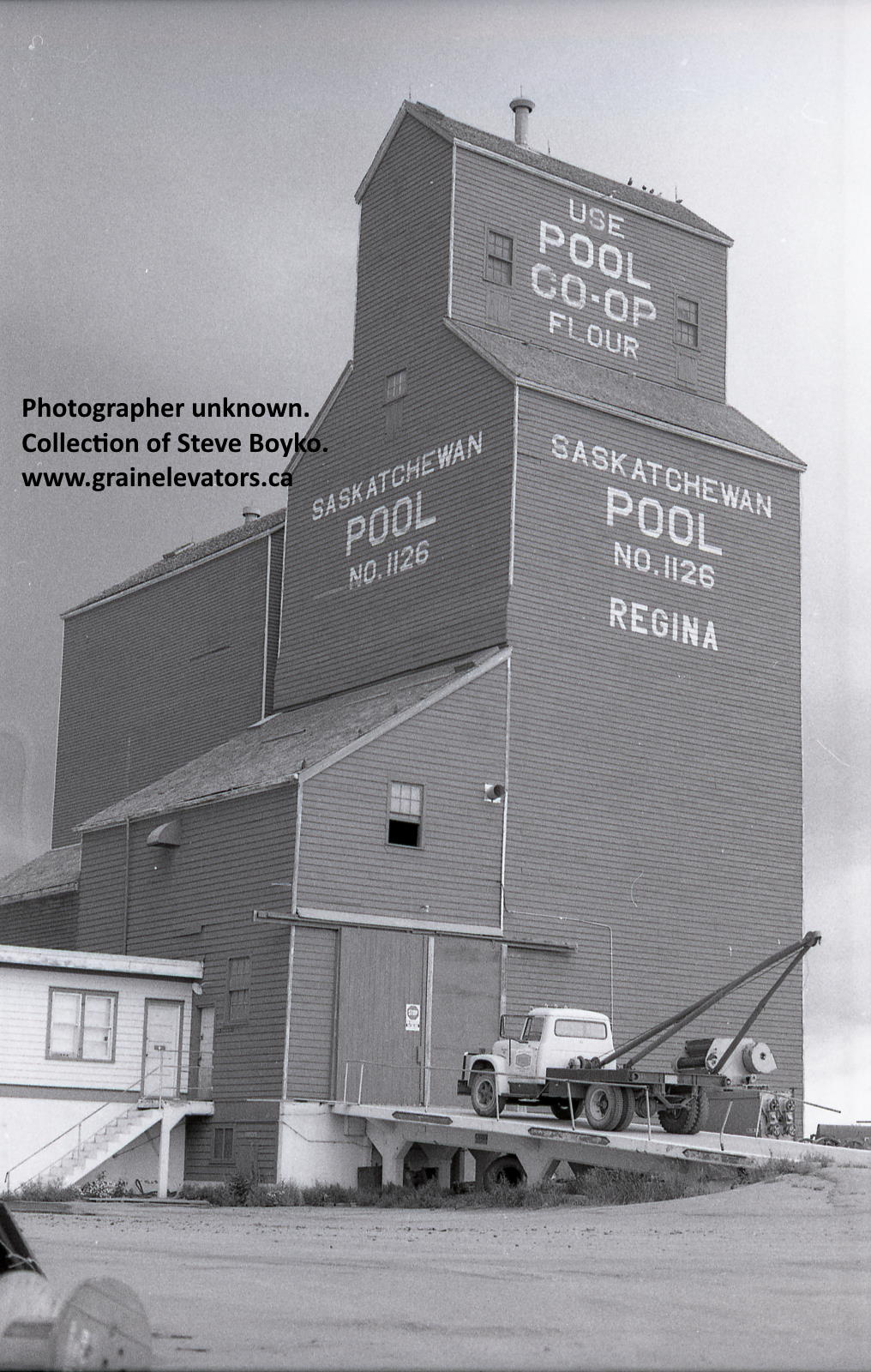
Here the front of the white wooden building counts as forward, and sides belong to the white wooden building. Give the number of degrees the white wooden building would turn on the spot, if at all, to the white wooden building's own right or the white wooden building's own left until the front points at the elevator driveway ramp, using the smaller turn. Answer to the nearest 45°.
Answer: approximately 45° to the white wooden building's own left

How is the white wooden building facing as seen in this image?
toward the camera
